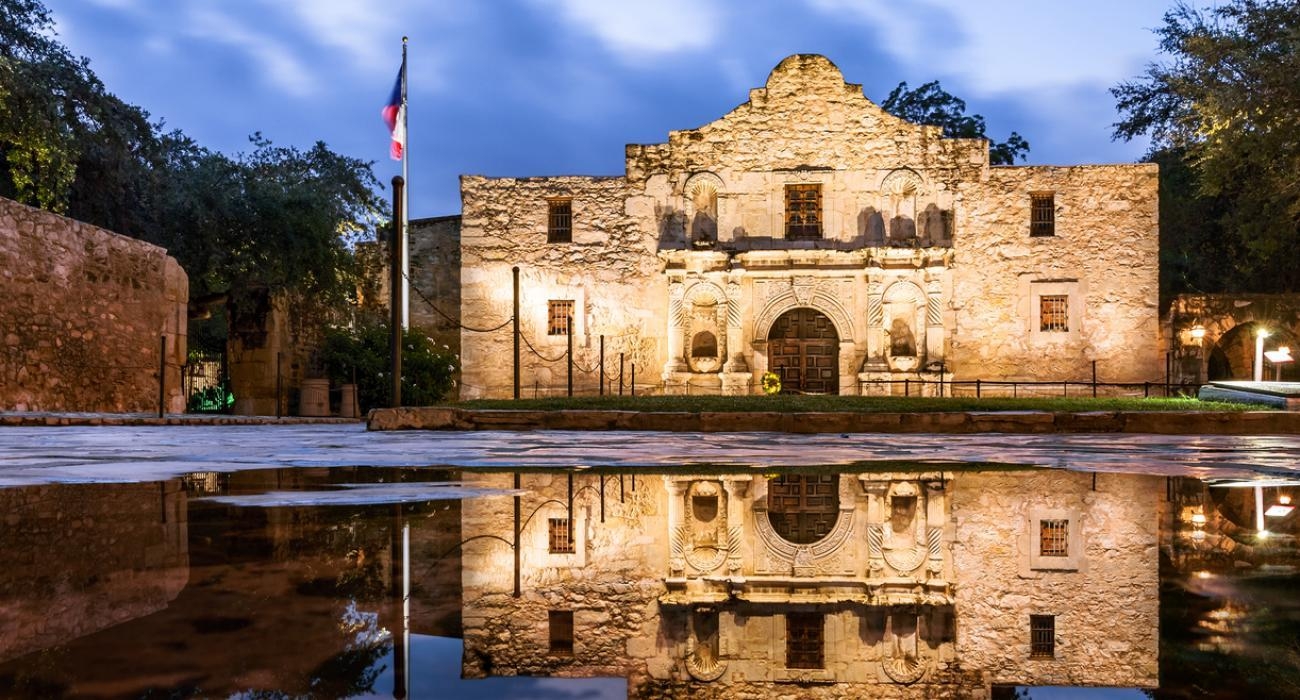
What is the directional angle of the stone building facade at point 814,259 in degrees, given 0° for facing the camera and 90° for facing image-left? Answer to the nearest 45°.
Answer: approximately 0°

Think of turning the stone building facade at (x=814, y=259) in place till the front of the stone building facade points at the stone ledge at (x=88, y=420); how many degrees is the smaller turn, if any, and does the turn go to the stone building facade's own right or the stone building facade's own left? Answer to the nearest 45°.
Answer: approximately 45° to the stone building facade's own right

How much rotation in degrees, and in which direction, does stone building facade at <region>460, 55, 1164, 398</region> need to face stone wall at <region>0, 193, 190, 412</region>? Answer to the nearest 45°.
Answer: approximately 45° to its right

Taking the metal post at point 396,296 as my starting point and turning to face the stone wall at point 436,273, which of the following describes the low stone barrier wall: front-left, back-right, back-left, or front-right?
back-right

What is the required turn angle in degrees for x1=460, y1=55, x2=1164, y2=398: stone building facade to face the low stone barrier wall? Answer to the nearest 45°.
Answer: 0° — it already faces it

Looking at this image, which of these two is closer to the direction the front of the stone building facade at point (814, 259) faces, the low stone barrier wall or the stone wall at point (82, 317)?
the low stone barrier wall

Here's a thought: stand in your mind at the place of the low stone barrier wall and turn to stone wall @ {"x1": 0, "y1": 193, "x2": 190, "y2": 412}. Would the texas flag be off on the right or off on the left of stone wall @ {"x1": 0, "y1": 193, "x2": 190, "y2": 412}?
right

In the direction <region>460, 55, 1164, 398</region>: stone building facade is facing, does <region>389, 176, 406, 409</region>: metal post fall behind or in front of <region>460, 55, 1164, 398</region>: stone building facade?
in front

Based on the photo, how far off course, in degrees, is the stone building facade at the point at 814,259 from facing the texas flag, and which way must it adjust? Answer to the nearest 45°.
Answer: approximately 90° to its right

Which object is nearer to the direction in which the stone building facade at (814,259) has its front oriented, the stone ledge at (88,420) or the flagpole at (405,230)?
the stone ledge

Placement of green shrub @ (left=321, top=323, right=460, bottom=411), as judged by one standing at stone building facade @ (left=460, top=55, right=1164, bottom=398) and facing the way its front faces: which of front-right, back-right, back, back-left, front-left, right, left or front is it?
right

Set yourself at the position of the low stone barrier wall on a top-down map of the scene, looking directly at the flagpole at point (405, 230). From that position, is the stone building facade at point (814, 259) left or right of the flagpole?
right

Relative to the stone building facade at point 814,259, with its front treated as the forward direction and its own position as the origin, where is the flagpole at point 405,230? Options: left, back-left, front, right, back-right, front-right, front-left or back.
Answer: right
